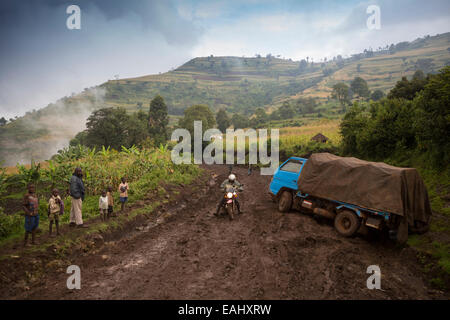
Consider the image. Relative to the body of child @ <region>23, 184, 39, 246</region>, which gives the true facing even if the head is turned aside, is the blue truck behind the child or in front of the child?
in front

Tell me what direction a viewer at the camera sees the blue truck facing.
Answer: facing away from the viewer and to the left of the viewer

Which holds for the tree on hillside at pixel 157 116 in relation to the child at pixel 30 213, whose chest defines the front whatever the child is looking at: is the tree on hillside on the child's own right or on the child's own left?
on the child's own left

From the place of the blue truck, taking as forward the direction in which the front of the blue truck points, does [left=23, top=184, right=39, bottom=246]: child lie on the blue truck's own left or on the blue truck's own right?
on the blue truck's own left

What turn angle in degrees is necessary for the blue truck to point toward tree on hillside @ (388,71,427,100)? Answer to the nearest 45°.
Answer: approximately 45° to its right

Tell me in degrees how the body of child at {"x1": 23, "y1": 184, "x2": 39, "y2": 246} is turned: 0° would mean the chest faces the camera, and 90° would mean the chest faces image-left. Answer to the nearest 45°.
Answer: approximately 315°
